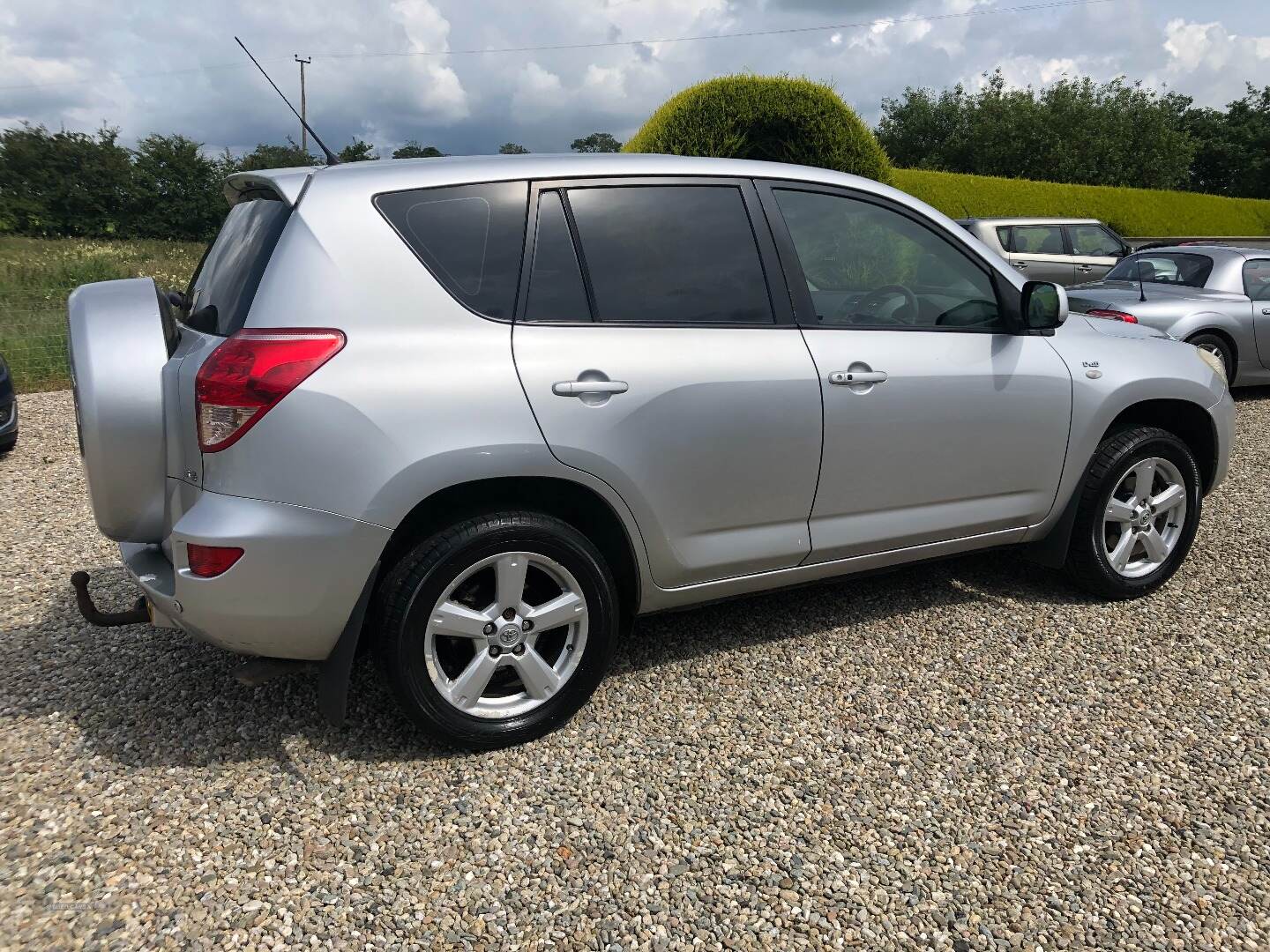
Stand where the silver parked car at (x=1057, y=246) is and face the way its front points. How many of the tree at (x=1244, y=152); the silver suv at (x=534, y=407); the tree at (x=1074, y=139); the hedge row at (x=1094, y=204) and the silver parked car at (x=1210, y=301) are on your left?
3

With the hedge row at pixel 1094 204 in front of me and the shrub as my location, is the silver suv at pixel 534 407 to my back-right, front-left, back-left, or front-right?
back-right

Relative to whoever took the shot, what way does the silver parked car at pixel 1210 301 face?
facing away from the viewer and to the right of the viewer

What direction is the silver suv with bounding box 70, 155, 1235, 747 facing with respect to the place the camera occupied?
facing away from the viewer and to the right of the viewer

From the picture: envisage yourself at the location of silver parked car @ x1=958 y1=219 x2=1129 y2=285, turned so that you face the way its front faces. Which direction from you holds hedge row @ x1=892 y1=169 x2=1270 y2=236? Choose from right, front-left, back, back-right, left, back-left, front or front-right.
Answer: left

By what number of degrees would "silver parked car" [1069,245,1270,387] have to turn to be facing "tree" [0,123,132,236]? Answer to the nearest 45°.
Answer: approximately 135° to its left

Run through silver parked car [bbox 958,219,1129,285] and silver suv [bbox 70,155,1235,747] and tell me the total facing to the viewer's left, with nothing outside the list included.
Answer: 0

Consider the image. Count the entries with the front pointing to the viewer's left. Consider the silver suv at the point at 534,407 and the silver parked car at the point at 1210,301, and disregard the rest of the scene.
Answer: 0

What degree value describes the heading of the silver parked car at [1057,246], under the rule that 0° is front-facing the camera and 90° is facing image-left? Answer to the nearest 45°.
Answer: approximately 270°

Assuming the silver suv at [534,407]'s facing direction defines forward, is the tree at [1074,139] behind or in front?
in front

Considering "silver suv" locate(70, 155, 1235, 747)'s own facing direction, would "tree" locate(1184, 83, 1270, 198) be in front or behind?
in front

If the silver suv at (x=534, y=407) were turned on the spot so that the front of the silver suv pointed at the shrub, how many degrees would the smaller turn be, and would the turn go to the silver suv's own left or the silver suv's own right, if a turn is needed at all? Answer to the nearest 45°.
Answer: approximately 45° to the silver suv's own left

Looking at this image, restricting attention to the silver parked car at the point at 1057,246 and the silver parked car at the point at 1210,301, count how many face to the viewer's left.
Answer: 0
